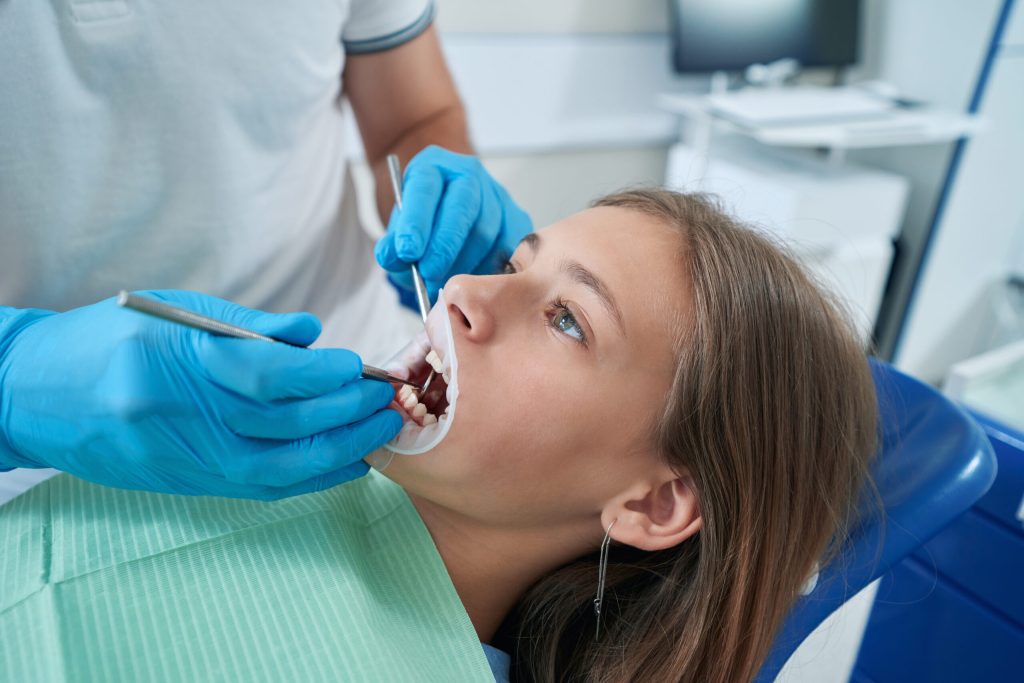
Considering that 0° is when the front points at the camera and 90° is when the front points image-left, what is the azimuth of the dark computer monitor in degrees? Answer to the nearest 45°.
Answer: approximately 0°

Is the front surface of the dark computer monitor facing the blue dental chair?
yes

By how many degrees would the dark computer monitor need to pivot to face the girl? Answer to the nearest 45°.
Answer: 0° — it already faces them

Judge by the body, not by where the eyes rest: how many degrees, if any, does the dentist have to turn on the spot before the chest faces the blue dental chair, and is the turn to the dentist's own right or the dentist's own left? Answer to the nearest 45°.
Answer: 0° — they already face it

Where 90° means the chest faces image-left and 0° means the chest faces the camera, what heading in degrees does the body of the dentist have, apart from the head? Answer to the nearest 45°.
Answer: approximately 315°

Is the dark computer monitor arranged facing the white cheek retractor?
yes

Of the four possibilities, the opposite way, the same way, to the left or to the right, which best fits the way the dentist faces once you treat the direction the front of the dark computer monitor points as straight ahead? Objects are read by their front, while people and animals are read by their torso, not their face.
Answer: to the left

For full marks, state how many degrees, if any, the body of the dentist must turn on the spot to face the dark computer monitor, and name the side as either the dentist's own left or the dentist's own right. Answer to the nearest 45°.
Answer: approximately 90° to the dentist's own left
